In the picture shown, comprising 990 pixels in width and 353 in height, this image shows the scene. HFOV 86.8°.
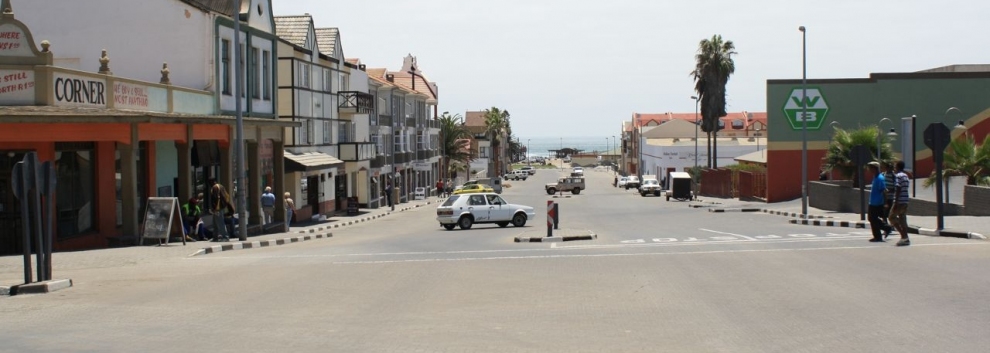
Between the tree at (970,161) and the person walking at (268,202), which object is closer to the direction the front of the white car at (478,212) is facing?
the tree

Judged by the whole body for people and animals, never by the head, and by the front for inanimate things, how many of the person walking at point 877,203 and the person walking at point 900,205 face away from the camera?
0

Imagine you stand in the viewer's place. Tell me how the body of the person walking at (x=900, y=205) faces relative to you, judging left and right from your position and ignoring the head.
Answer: facing to the left of the viewer

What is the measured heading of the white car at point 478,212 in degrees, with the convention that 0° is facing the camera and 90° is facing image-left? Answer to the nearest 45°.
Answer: approximately 225°

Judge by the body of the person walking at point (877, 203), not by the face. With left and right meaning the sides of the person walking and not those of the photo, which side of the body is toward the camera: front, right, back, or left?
left

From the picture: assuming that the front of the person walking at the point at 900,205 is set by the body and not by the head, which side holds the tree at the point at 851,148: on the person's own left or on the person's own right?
on the person's own right

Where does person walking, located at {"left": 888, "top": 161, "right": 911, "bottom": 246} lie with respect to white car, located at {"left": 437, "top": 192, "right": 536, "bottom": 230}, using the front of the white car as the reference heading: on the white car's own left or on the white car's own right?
on the white car's own right

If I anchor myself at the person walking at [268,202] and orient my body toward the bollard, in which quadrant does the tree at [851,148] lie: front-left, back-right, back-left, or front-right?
front-left
